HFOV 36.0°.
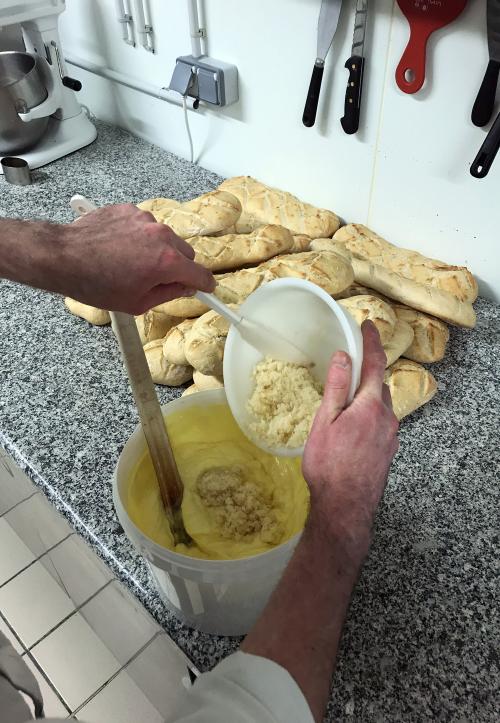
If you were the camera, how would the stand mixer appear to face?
facing the viewer and to the left of the viewer

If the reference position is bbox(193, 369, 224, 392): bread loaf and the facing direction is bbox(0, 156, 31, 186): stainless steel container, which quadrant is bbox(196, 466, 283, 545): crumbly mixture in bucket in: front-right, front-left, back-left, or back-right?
back-left

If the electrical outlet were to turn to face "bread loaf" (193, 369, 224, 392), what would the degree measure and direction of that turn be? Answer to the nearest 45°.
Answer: approximately 45° to its left

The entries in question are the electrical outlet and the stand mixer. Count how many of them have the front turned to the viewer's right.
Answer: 0

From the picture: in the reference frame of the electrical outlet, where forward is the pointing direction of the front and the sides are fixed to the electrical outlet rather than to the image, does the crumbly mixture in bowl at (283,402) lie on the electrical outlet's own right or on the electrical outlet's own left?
on the electrical outlet's own left

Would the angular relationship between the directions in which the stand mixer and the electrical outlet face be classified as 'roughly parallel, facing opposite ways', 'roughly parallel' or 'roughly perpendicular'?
roughly parallel

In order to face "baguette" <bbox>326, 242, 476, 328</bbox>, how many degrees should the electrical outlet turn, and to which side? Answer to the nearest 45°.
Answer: approximately 90° to its left

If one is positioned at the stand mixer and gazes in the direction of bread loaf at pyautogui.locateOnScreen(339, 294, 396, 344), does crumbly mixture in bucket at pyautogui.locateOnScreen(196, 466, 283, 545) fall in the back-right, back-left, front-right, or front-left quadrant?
front-right
